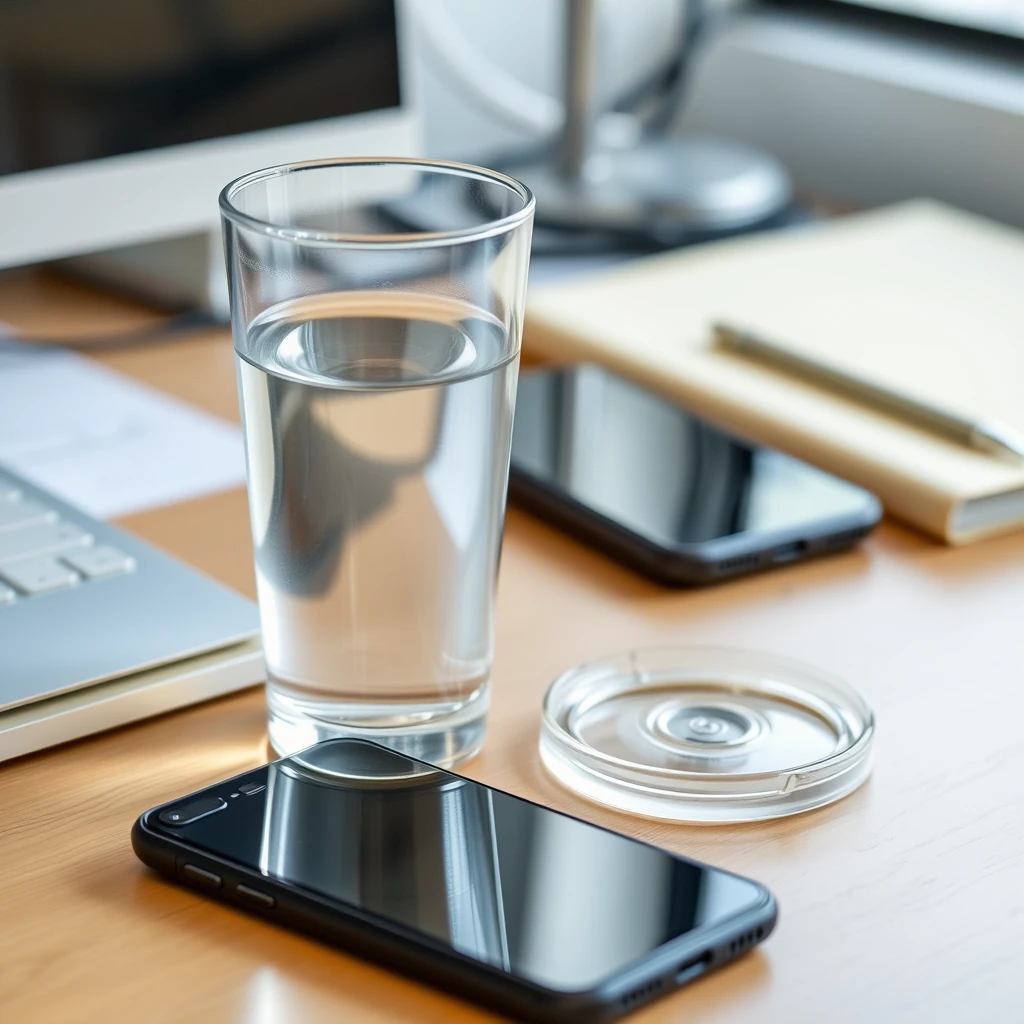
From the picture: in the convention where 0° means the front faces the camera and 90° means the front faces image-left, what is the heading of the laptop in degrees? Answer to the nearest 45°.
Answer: approximately 315°
